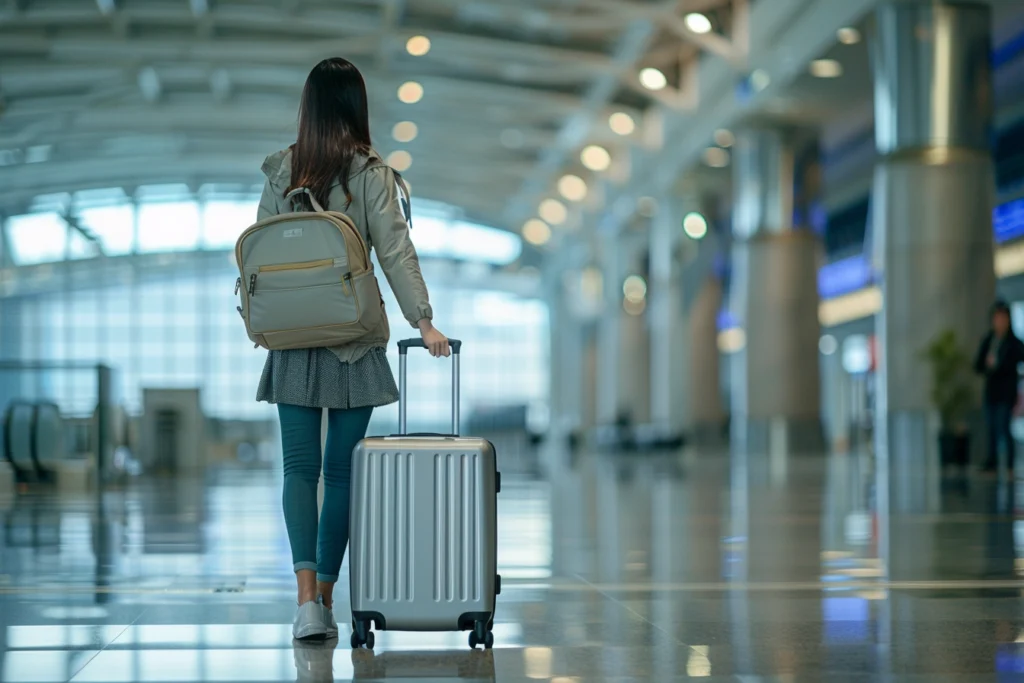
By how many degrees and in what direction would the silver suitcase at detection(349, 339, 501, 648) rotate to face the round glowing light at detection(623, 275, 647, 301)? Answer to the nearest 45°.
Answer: approximately 180°

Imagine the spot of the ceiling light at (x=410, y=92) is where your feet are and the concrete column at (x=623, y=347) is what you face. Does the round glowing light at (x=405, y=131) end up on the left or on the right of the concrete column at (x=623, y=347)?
left

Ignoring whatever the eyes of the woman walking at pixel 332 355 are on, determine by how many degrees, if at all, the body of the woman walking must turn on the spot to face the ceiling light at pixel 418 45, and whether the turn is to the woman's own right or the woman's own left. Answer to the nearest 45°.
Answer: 0° — they already face it

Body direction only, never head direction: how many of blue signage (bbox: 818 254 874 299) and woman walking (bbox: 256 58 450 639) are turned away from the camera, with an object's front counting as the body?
1

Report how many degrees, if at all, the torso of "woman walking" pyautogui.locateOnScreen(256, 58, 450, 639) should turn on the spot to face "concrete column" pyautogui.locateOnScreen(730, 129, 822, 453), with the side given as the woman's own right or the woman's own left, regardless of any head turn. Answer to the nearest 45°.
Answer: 0° — they already face it

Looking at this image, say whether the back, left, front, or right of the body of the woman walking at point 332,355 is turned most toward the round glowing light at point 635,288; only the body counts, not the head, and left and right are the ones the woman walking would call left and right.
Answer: front

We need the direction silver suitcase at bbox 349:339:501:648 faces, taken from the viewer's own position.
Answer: facing the viewer

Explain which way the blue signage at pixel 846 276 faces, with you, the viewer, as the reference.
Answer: facing the viewer and to the left of the viewer

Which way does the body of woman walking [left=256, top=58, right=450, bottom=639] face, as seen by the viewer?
away from the camera

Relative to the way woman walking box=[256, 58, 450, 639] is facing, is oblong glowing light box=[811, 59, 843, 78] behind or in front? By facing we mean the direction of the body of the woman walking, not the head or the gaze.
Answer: in front
